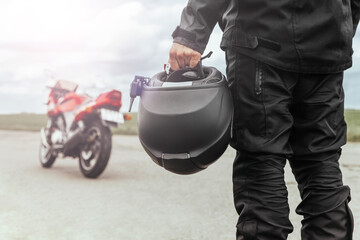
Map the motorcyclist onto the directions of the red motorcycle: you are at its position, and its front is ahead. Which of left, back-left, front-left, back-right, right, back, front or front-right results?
back-left

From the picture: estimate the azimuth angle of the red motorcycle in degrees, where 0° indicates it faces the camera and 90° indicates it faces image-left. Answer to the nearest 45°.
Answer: approximately 135°
